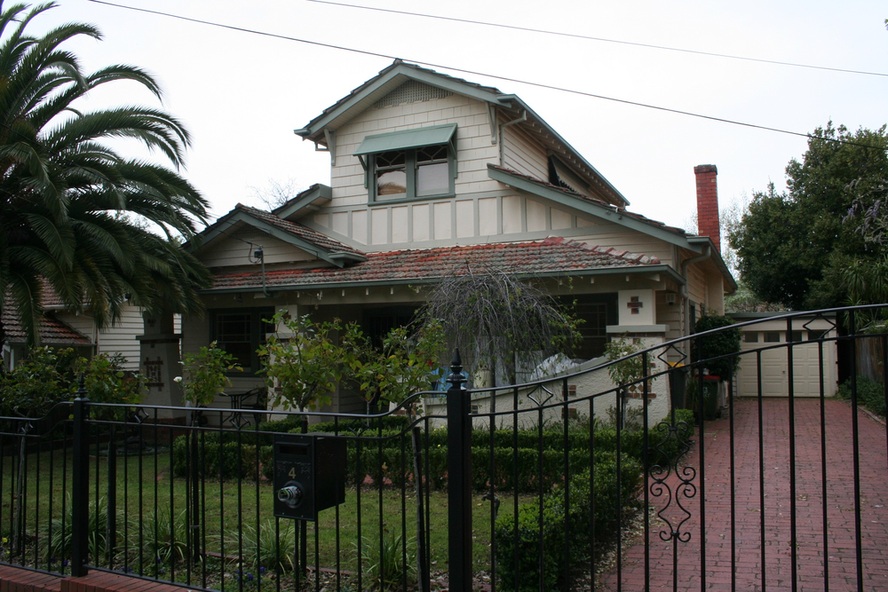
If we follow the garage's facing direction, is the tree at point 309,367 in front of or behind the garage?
in front

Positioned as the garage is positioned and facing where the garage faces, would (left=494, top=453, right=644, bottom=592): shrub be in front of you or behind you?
in front

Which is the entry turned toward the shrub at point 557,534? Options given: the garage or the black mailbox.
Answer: the garage

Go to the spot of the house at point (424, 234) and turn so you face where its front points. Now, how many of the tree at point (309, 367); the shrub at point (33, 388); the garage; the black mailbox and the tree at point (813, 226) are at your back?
2

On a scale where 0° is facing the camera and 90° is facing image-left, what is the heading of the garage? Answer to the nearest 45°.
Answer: approximately 0°

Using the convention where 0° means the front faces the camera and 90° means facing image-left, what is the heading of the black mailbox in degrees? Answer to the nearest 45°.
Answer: approximately 45°

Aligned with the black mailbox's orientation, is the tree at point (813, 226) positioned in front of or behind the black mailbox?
behind

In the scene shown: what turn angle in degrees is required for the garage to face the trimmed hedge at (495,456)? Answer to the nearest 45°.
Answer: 0° — it already faces it

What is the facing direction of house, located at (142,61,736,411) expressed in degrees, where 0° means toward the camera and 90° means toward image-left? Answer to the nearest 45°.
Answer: approximately 45°

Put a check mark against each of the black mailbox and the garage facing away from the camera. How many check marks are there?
0

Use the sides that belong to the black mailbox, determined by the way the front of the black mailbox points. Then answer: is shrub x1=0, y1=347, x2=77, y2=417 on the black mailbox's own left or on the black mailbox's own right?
on the black mailbox's own right

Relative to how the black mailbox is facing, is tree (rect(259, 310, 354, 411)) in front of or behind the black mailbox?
behind
